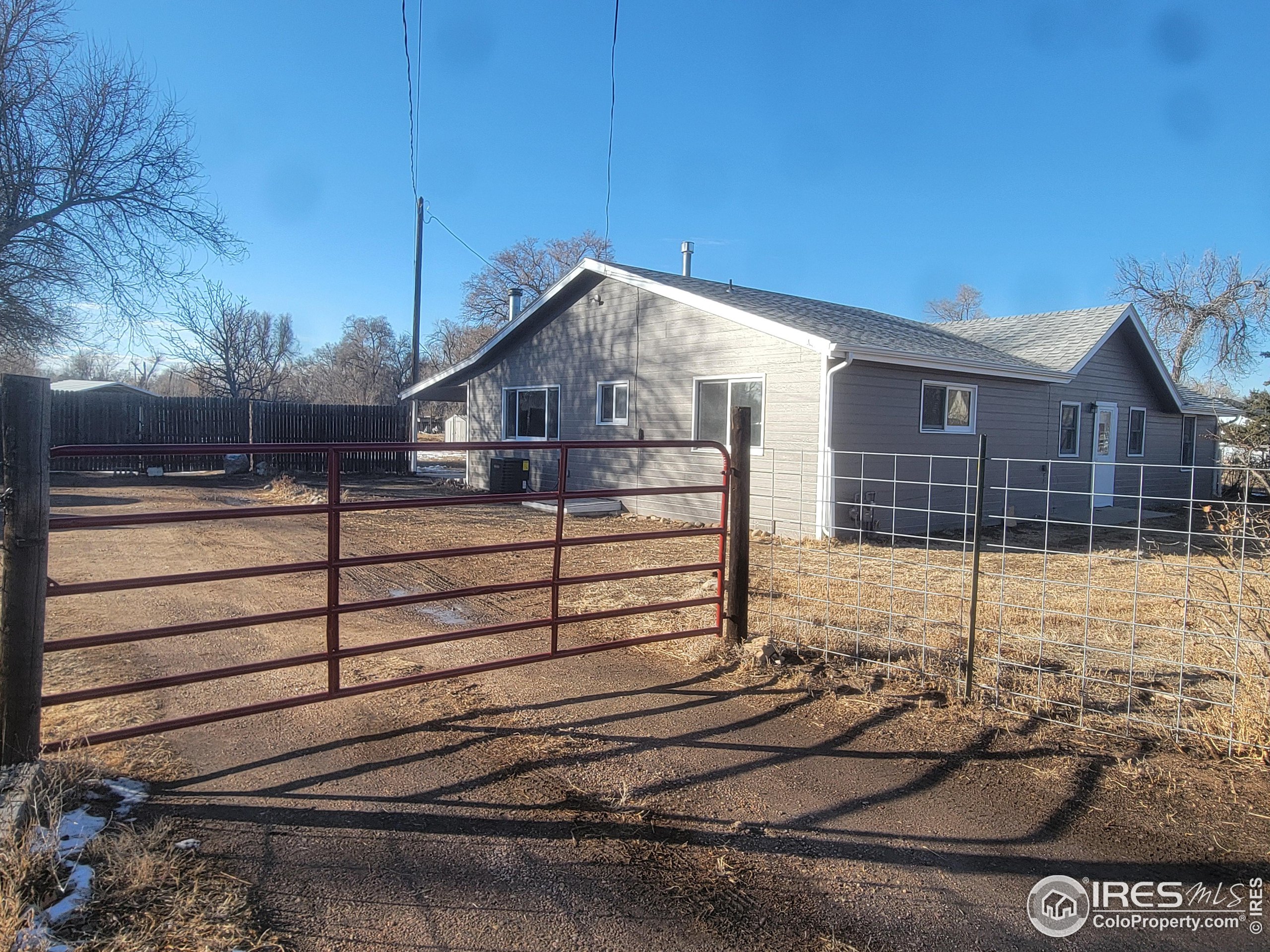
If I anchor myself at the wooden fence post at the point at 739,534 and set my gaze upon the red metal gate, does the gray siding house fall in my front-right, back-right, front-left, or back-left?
back-right

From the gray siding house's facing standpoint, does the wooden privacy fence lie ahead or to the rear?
to the rear

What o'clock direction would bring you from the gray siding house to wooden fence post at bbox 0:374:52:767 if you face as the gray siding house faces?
The wooden fence post is roughly at 2 o'clock from the gray siding house.

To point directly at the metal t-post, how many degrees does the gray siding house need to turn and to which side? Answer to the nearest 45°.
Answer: approximately 45° to its right

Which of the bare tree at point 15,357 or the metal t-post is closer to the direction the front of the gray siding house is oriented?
the metal t-post

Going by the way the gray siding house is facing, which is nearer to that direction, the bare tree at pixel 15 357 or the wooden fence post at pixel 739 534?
the wooden fence post

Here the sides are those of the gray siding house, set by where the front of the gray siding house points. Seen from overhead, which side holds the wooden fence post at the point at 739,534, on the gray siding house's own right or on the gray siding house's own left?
on the gray siding house's own right

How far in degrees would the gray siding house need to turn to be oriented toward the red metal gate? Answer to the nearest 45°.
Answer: approximately 45° to its right

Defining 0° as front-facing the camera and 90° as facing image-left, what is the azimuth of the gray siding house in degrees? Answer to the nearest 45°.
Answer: approximately 315°
